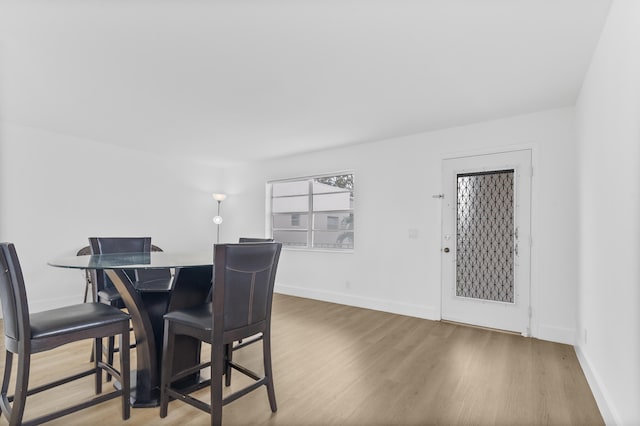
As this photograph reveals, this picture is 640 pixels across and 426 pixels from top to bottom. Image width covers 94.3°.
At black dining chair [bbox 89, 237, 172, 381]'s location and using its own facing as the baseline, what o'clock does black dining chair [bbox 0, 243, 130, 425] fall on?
black dining chair [bbox 0, 243, 130, 425] is roughly at 2 o'clock from black dining chair [bbox 89, 237, 172, 381].

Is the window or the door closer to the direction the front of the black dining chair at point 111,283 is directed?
the door

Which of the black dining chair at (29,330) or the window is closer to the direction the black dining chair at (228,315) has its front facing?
the black dining chair

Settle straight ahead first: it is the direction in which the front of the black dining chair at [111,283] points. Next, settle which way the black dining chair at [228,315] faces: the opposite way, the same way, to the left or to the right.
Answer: the opposite way

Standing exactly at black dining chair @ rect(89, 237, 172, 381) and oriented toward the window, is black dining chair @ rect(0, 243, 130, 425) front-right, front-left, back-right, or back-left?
back-right

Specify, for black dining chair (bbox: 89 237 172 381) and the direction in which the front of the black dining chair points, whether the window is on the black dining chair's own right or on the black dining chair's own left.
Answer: on the black dining chair's own left

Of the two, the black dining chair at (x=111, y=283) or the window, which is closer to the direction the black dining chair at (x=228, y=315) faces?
the black dining chair

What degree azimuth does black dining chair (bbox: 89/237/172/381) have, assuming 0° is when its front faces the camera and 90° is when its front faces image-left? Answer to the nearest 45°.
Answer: approximately 315°

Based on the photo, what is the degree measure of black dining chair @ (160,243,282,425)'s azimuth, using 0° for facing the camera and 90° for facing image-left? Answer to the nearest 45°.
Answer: approximately 135°

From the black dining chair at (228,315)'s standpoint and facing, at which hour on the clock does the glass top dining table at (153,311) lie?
The glass top dining table is roughly at 12 o'clock from the black dining chair.
